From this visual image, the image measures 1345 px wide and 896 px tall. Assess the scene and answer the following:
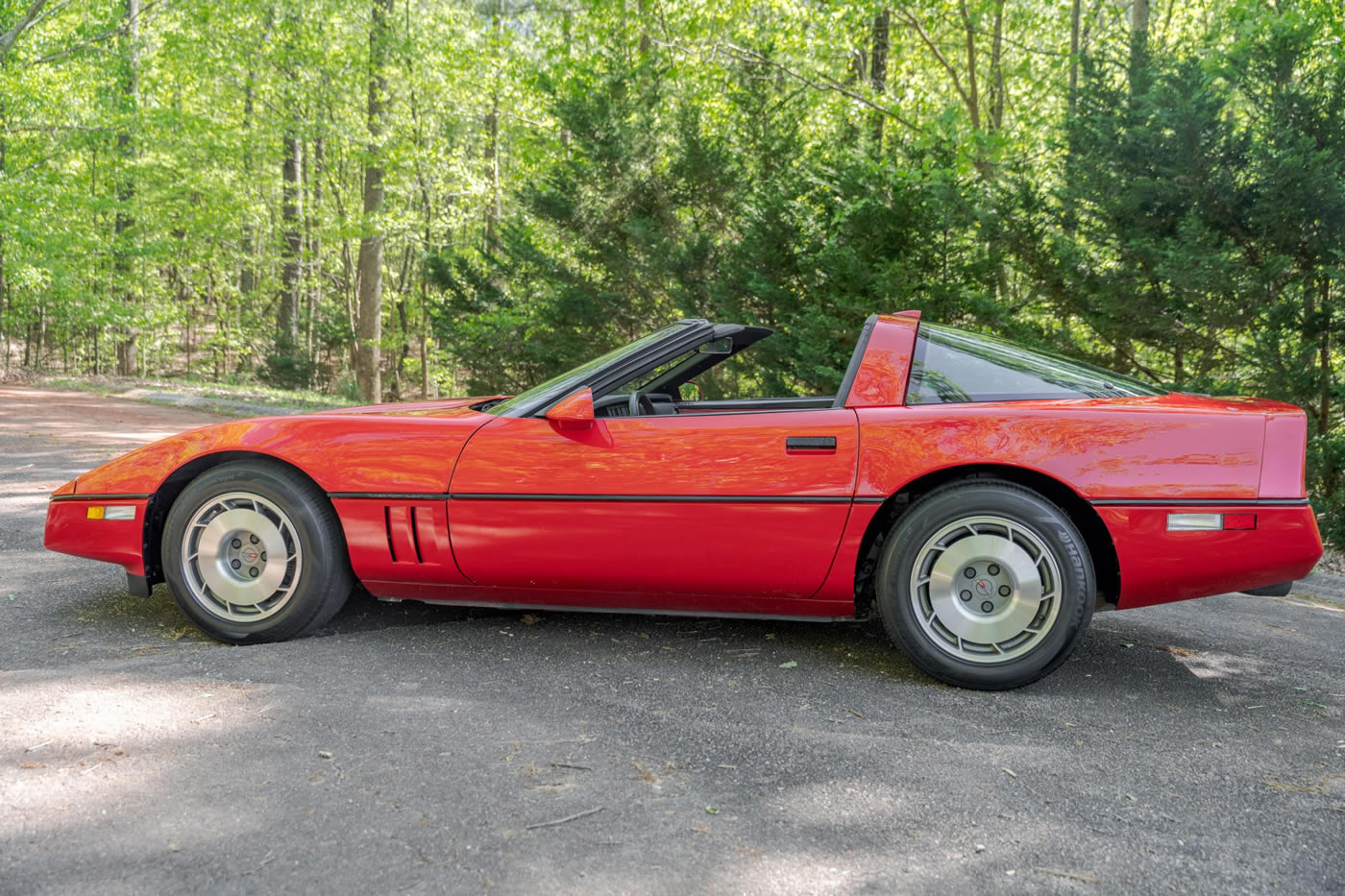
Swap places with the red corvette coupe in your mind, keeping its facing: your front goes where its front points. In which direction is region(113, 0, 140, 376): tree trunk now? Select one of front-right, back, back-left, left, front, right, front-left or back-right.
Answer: front-right

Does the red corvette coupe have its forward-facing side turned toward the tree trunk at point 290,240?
no

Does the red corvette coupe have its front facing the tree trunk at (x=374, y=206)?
no

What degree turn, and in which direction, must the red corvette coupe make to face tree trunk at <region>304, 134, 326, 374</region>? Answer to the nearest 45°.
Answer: approximately 45° to its right

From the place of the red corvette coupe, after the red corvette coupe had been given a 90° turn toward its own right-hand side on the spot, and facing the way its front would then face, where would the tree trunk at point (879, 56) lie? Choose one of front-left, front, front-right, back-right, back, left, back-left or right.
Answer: front

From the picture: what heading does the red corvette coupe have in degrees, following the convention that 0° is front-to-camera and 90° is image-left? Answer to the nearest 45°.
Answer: approximately 90°

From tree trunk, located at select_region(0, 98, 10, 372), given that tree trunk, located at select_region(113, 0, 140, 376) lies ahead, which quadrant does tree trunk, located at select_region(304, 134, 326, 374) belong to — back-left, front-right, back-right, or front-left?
front-left

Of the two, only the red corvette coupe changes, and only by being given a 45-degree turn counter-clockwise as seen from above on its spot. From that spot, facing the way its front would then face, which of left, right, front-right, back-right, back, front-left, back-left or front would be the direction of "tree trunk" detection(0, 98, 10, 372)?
right

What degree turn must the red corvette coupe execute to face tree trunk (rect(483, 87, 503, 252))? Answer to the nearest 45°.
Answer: approximately 90° to its right
